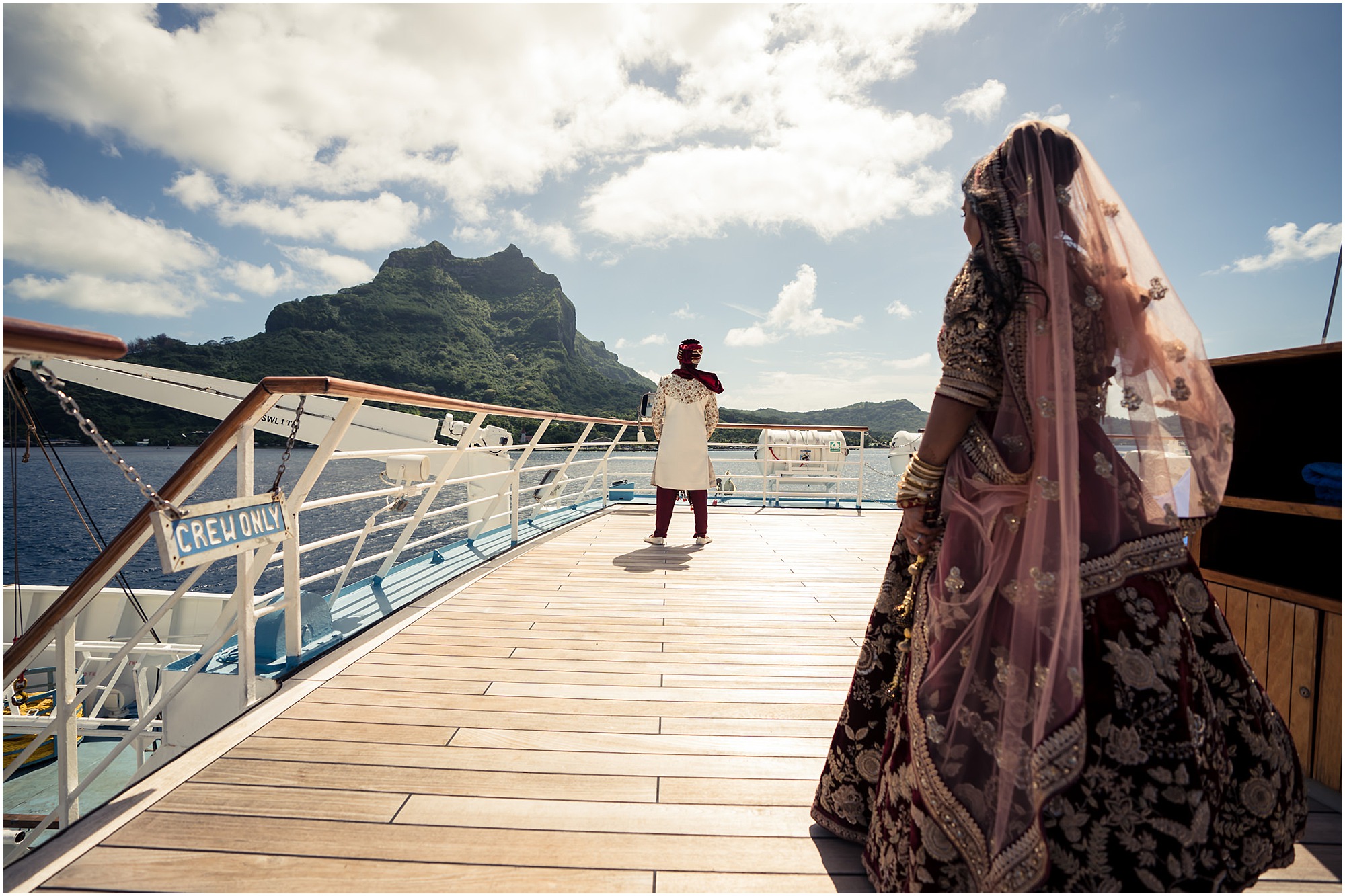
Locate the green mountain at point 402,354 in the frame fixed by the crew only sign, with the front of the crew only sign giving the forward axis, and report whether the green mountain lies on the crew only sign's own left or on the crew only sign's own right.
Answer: on the crew only sign's own left

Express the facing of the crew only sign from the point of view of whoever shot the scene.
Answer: facing the viewer and to the right of the viewer
